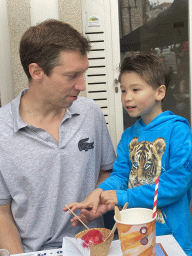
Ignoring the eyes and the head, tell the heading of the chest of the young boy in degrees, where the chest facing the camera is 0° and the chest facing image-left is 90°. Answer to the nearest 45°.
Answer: approximately 45°

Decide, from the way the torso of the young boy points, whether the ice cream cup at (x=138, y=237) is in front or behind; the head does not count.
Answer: in front

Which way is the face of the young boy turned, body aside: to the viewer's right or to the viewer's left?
to the viewer's left

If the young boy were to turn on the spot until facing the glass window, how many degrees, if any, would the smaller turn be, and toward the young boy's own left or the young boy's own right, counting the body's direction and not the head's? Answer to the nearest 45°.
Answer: approximately 135° to the young boy's own right
